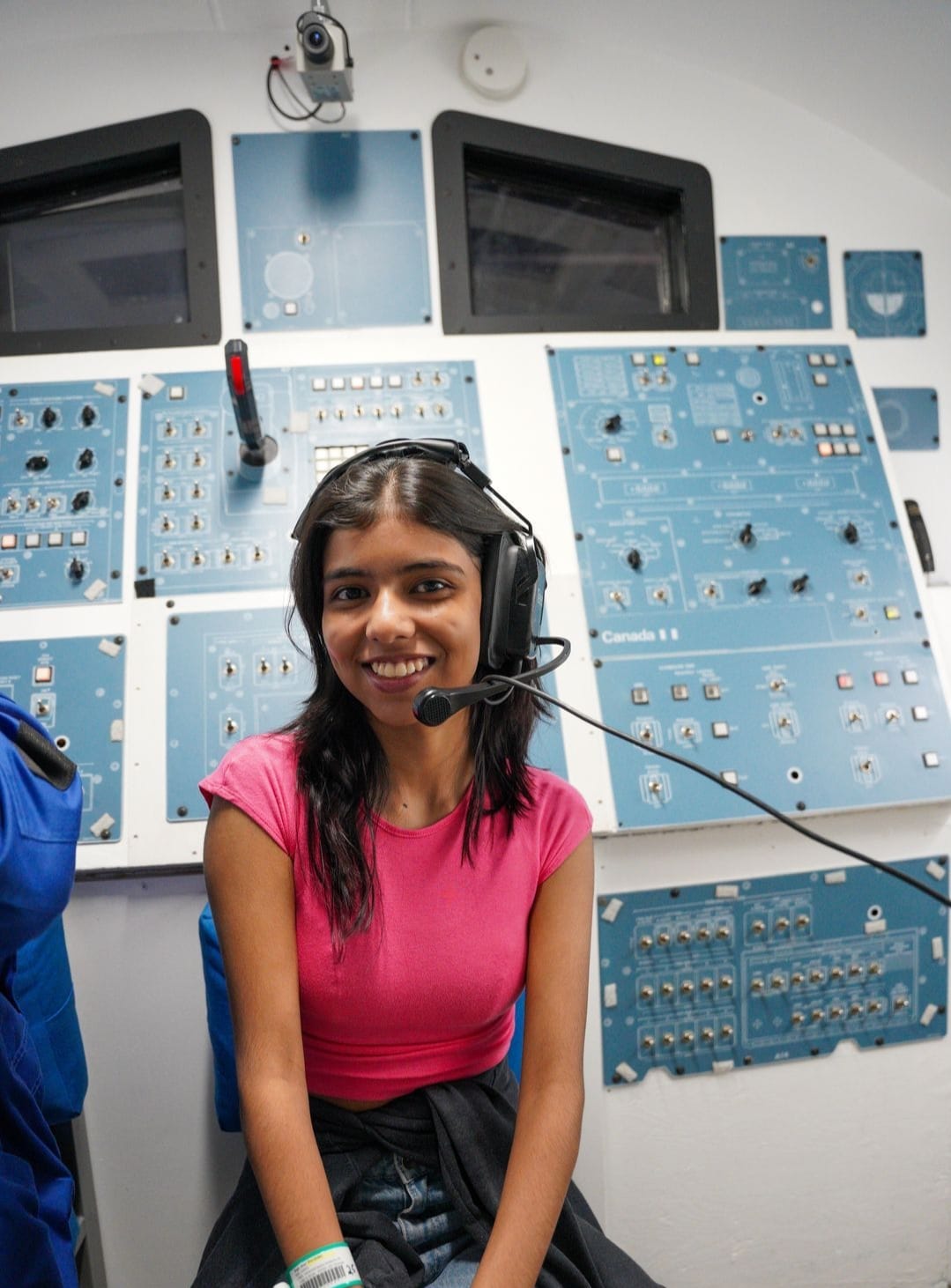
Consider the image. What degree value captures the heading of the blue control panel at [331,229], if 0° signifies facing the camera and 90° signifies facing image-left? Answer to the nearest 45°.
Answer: approximately 0°

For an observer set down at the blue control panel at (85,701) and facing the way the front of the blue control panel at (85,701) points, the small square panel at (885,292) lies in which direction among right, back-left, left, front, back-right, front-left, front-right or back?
left

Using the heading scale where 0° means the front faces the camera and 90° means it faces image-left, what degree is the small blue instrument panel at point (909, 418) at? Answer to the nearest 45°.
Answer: approximately 0°
